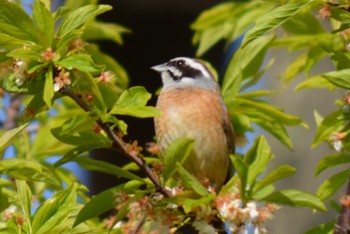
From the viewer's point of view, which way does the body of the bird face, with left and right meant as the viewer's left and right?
facing the viewer and to the left of the viewer
